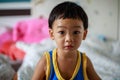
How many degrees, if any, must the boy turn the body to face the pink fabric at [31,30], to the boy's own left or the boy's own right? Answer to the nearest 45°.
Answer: approximately 180°

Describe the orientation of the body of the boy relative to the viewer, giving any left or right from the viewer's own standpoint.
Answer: facing the viewer

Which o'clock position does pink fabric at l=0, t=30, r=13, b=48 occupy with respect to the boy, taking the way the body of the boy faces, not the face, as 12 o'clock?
The pink fabric is roughly at 5 o'clock from the boy.
